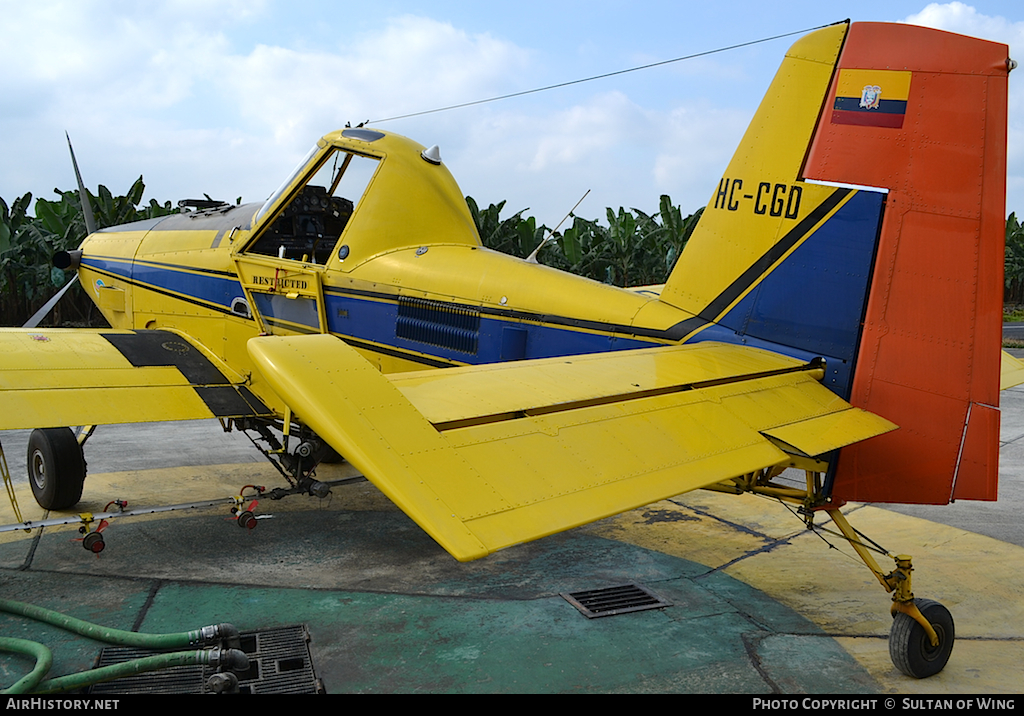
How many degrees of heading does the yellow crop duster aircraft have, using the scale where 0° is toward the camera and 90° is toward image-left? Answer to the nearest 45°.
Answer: approximately 135°

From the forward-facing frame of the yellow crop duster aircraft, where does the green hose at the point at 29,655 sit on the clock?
The green hose is roughly at 10 o'clock from the yellow crop duster aircraft.

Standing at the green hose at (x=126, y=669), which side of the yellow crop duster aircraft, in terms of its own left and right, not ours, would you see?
left

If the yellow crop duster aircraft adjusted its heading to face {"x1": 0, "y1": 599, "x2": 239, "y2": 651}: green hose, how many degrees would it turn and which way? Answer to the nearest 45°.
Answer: approximately 45° to its left
